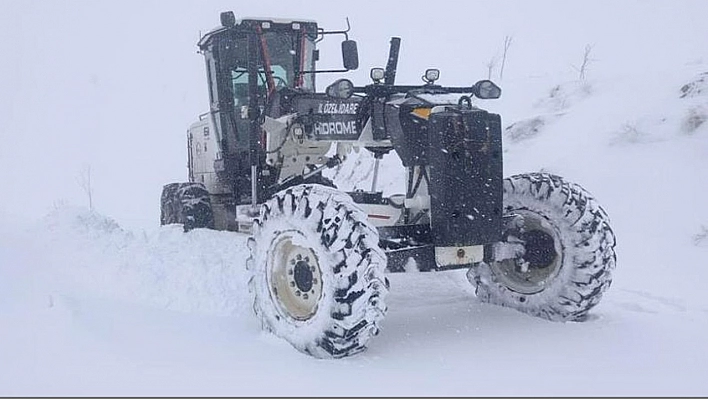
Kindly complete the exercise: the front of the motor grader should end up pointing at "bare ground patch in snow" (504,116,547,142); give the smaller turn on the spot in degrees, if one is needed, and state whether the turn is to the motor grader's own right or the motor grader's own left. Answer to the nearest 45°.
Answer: approximately 135° to the motor grader's own left

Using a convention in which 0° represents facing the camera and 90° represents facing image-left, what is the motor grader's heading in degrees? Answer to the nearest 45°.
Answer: approximately 315°

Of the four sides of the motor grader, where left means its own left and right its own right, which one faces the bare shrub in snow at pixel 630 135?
left

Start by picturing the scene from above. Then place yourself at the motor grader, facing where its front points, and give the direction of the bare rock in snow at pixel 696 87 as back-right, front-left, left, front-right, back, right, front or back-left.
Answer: left

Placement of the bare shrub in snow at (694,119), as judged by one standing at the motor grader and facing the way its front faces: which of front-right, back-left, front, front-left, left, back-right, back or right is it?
left
